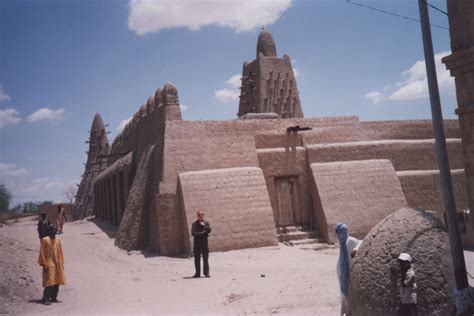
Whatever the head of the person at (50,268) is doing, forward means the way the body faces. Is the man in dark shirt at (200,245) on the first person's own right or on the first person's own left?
on the first person's own left

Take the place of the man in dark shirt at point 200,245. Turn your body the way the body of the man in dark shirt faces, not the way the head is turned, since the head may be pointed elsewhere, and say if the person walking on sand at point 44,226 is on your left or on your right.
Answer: on your right

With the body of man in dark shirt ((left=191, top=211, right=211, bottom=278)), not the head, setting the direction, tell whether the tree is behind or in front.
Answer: behind

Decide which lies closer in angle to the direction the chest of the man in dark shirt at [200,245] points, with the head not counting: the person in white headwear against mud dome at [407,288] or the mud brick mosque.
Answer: the person in white headwear against mud dome

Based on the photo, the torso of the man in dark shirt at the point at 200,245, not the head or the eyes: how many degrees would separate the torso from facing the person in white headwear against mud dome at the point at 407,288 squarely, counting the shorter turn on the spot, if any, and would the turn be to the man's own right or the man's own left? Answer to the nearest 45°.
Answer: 0° — they already face them

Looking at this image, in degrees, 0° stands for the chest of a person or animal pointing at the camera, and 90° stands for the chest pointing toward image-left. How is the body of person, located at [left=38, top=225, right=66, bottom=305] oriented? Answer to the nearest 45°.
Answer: approximately 0°

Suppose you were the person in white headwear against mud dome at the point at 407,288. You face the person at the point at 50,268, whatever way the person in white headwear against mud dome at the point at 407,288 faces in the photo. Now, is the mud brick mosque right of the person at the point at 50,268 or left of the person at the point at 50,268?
right
